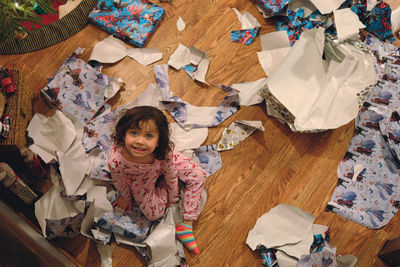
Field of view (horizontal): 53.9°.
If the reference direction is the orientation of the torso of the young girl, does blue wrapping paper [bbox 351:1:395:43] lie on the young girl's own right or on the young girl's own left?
on the young girl's own left

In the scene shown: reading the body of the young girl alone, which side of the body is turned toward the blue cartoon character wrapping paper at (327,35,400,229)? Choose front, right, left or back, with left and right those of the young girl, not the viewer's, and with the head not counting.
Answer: left

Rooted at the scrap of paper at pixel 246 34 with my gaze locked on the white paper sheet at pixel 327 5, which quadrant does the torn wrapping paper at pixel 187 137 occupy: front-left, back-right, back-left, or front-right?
back-right

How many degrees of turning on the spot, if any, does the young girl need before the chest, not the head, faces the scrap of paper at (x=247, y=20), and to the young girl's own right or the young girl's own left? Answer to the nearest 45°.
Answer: approximately 135° to the young girl's own left

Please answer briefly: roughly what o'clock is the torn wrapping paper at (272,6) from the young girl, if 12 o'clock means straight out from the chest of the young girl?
The torn wrapping paper is roughly at 8 o'clock from the young girl.

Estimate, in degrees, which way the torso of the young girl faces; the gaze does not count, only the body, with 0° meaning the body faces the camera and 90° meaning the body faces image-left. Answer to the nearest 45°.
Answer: approximately 0°

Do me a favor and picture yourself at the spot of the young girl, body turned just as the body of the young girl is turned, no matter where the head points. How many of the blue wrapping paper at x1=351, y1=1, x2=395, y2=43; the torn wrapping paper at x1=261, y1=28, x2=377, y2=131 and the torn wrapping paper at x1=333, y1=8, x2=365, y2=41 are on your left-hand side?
3

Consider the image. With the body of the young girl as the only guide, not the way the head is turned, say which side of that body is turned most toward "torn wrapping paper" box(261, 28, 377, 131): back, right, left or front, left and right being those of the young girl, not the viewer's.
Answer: left

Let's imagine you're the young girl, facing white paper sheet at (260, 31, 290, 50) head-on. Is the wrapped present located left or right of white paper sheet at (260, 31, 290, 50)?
left

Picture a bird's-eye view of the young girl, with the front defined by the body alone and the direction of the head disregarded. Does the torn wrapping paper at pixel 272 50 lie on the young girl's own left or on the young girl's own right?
on the young girl's own left
